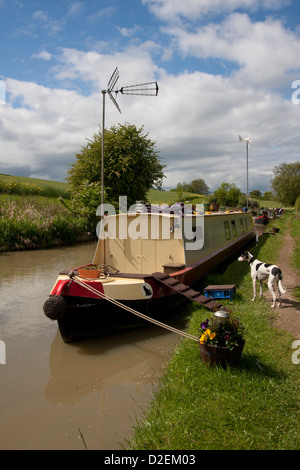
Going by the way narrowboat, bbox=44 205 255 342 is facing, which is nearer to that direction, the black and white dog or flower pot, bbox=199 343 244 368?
the flower pot

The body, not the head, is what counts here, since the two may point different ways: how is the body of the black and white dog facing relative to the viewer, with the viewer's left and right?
facing away from the viewer and to the left of the viewer

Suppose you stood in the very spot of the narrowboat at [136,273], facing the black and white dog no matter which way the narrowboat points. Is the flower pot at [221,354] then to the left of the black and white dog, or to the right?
right

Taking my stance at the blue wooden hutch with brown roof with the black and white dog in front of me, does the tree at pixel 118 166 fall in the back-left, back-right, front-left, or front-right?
back-left

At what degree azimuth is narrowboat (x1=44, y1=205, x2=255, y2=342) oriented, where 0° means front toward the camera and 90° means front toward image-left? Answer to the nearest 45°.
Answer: approximately 45°

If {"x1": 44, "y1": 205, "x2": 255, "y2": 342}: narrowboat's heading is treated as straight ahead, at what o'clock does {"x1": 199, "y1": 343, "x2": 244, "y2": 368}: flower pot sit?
The flower pot is roughly at 10 o'clock from the narrowboat.

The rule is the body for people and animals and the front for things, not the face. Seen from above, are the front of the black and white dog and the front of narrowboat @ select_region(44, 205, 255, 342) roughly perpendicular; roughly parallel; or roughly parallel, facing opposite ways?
roughly perpendicular

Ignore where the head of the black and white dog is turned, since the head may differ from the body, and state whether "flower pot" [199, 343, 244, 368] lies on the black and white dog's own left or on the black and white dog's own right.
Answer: on the black and white dog's own left

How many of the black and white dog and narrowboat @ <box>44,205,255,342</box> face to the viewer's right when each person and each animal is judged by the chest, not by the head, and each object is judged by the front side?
0

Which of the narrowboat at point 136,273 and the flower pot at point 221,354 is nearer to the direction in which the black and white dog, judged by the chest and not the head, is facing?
the narrowboat

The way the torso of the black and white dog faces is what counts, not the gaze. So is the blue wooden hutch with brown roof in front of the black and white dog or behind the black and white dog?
in front
